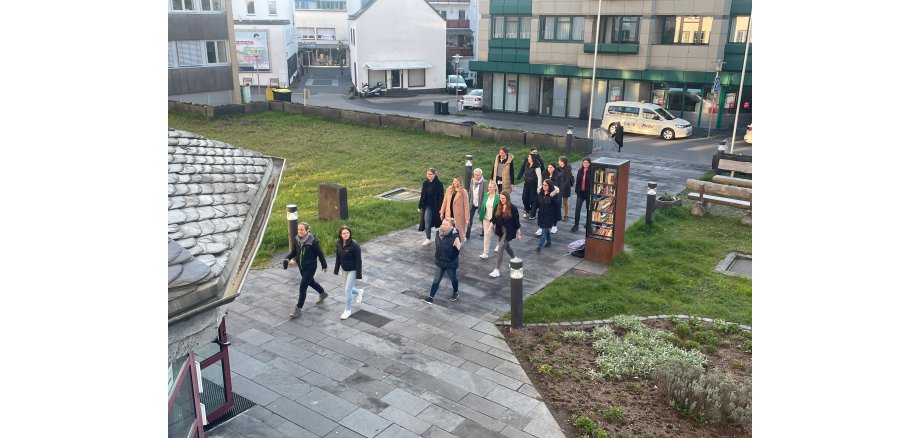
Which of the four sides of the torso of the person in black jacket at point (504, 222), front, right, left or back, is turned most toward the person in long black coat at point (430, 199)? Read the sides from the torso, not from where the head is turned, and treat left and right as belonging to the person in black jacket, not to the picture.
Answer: right

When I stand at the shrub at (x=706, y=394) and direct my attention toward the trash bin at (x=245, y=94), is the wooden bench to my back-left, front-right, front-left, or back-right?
front-right

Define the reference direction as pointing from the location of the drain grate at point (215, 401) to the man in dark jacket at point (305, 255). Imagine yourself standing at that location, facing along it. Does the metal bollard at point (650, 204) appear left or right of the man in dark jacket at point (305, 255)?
right

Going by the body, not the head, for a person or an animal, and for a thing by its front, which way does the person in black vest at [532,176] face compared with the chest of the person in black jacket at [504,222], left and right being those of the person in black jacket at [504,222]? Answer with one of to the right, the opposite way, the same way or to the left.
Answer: the same way

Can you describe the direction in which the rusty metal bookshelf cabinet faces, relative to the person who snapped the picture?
facing the viewer and to the left of the viewer

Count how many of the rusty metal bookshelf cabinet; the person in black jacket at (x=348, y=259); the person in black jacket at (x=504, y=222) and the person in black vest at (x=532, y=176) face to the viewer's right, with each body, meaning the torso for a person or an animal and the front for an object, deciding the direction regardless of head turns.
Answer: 0

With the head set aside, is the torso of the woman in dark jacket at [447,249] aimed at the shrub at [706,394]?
no

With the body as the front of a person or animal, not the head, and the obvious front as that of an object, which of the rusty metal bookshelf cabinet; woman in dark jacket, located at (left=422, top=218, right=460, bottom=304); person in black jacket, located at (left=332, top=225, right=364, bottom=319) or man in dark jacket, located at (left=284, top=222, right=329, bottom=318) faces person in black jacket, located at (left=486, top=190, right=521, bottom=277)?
the rusty metal bookshelf cabinet

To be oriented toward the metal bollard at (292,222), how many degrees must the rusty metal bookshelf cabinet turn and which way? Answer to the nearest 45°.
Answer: approximately 45° to its right

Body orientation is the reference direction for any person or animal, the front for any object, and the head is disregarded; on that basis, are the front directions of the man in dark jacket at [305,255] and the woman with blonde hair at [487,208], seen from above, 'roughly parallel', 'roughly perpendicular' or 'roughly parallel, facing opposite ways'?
roughly parallel

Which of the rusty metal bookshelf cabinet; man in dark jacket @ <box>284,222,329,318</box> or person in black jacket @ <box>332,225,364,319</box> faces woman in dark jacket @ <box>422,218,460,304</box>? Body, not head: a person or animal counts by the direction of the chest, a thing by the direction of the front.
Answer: the rusty metal bookshelf cabinet

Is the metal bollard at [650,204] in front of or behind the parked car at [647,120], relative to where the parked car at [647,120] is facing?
in front

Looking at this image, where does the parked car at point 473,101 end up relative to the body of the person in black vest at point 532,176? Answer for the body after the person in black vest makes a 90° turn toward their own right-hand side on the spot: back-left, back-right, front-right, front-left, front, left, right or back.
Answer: front-right

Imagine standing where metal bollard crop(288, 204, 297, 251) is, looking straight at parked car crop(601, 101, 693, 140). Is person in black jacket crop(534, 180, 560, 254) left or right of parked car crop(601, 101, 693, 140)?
right

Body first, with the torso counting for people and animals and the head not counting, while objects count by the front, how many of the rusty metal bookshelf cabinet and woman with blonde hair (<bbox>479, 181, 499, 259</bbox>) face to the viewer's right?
0

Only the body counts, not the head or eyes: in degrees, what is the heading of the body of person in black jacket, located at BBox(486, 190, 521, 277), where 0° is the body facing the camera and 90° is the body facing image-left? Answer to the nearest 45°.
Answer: approximately 45°

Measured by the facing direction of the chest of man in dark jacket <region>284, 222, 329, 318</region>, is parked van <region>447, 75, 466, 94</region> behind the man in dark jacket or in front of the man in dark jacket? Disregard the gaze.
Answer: behind

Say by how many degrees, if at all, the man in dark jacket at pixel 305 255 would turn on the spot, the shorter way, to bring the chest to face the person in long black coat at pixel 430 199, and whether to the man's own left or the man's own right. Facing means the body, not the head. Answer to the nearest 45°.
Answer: approximately 180°

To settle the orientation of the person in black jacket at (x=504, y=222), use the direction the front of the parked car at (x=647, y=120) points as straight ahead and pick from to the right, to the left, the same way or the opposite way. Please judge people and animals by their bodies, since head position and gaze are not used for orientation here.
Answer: to the right

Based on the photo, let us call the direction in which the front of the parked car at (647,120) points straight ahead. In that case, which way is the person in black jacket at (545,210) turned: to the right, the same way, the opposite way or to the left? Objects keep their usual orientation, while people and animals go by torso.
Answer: to the right

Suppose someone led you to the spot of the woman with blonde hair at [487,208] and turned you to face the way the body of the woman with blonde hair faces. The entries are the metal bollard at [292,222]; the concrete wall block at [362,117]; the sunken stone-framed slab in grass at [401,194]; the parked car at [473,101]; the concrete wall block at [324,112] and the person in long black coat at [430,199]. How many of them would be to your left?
0
